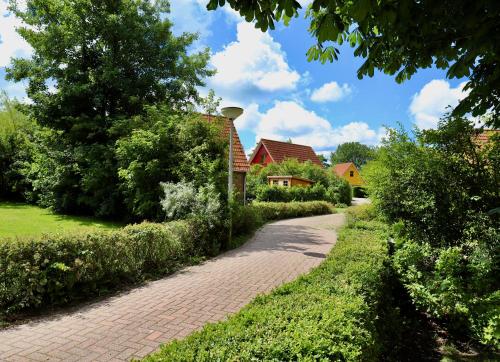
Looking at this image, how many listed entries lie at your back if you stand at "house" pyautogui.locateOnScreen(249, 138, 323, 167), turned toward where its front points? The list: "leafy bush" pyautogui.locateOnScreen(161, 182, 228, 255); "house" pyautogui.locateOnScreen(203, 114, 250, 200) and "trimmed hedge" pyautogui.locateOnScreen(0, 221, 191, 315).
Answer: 0

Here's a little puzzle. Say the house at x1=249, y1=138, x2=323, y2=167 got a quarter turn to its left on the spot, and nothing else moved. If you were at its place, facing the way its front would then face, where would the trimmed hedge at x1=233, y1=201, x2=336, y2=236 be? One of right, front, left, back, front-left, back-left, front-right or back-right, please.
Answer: front-right

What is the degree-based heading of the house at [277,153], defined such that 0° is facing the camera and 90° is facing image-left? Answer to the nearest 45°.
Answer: approximately 45°

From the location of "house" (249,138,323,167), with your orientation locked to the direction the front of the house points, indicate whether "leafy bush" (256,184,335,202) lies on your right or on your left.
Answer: on your left

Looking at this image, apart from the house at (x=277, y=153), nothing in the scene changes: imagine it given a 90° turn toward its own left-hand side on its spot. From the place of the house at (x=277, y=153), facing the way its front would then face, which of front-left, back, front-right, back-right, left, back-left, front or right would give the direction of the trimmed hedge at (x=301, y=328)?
front-right

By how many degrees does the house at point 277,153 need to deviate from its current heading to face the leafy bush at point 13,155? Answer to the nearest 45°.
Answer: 0° — it already faces it

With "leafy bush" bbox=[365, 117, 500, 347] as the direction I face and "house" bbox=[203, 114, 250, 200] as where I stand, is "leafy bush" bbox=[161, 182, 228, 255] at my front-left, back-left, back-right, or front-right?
front-right

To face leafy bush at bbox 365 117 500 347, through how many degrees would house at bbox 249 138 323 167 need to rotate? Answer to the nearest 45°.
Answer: approximately 45° to its left

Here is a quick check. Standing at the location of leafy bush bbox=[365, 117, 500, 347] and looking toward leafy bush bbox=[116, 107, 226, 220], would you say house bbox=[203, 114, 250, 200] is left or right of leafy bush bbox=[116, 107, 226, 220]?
right

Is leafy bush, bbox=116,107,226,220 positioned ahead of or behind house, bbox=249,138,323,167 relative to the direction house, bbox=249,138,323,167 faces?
ahead
